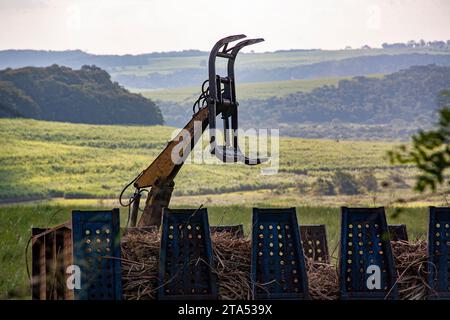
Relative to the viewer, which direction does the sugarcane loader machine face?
to the viewer's right

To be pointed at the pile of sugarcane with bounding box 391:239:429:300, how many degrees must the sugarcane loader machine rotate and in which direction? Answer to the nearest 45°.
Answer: approximately 45° to its right

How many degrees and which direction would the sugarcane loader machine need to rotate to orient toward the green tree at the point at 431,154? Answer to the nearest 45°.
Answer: approximately 90° to its right
